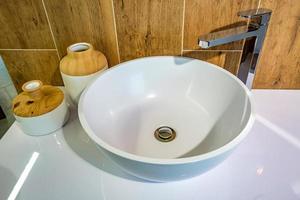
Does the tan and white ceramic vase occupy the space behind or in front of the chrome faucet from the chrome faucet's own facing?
in front

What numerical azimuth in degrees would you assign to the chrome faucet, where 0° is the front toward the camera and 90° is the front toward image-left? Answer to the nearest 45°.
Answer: approximately 45°
